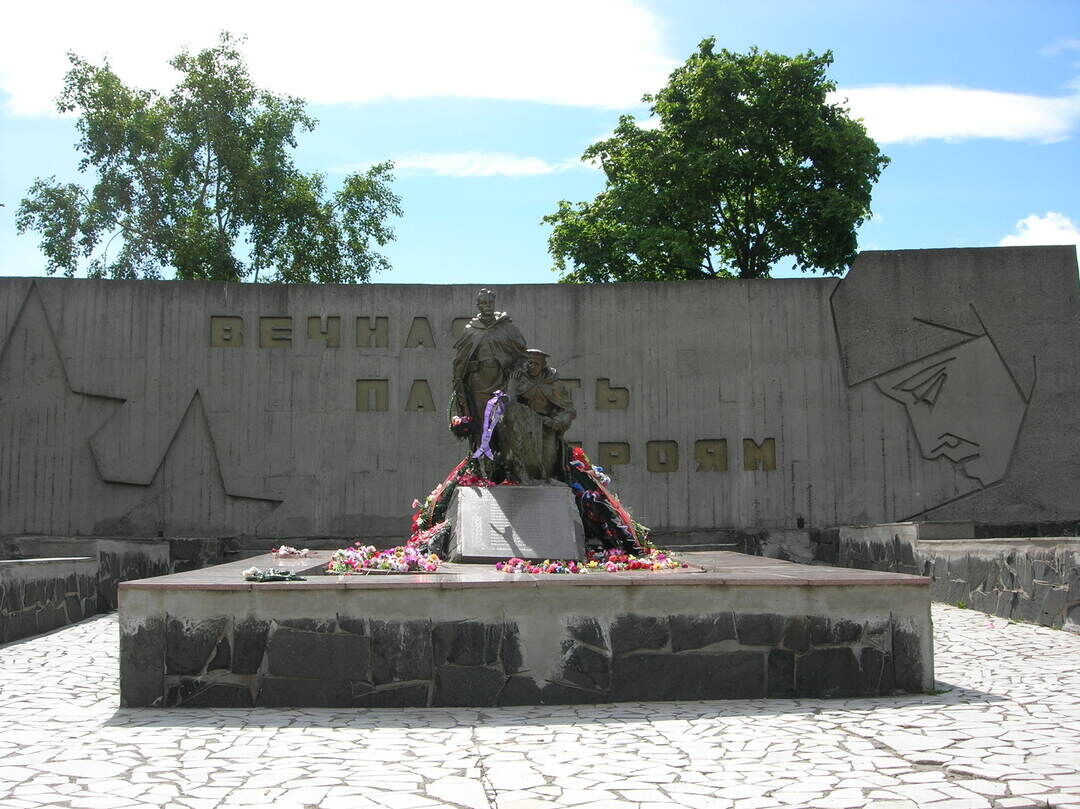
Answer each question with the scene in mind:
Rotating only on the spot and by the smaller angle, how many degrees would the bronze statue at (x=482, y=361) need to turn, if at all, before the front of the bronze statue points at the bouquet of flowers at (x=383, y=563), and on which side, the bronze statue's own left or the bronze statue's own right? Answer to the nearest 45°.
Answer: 0° — it already faces it

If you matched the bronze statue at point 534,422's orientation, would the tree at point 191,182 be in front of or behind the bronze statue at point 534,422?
behind

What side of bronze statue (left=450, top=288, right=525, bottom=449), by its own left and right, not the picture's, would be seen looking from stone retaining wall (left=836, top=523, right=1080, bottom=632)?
left

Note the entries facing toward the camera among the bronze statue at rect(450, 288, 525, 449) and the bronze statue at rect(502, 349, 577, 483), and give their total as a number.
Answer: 2

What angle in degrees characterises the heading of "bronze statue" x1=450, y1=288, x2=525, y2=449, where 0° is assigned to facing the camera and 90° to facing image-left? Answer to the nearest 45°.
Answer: approximately 0°

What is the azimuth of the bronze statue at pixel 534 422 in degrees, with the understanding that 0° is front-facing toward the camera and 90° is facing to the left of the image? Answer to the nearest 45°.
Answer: approximately 0°

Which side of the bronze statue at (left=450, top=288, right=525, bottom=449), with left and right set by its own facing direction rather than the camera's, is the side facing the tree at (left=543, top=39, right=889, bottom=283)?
back
